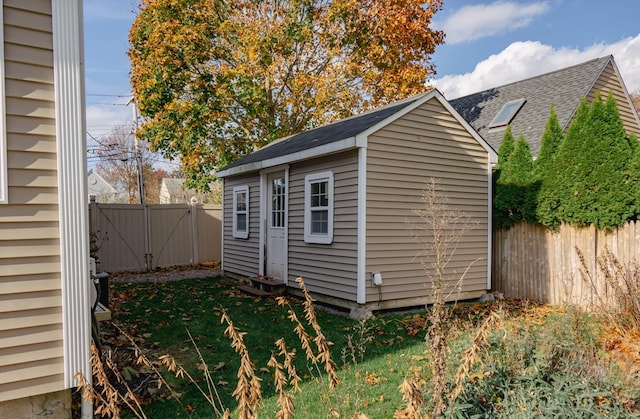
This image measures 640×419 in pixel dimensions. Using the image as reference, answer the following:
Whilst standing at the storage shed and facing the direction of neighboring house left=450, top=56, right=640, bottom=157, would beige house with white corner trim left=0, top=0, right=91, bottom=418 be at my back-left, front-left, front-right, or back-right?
back-right

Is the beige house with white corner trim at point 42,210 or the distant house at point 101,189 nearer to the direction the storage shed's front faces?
the beige house with white corner trim

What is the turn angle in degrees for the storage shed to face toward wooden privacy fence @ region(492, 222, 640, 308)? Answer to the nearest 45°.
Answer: approximately 135° to its left

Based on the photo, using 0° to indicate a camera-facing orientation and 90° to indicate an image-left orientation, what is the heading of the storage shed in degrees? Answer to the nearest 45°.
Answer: approximately 45°

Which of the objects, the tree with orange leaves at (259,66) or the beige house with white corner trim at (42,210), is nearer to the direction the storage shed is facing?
the beige house with white corner trim

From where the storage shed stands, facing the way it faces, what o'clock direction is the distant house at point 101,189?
The distant house is roughly at 3 o'clock from the storage shed.

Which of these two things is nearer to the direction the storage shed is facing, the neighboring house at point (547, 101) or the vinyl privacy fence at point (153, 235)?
the vinyl privacy fence

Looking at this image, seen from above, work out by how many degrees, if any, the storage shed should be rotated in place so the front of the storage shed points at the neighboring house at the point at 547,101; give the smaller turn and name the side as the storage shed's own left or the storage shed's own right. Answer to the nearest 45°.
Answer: approximately 180°

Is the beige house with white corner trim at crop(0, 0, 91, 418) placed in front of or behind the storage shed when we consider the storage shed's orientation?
in front

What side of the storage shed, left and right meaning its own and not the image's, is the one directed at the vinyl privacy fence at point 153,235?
right
